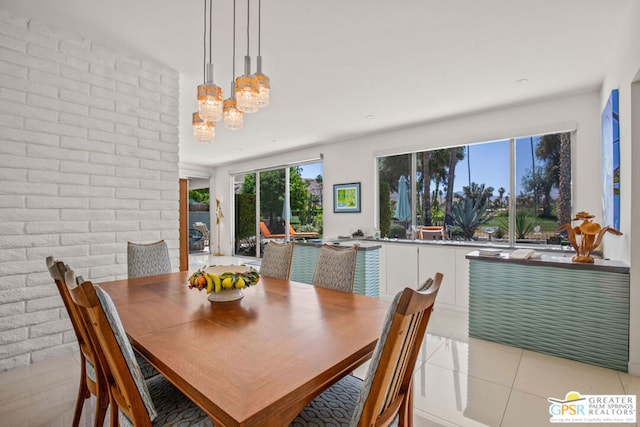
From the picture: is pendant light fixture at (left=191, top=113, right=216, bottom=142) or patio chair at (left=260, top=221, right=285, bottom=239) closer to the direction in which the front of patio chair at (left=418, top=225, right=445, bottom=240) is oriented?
the patio chair

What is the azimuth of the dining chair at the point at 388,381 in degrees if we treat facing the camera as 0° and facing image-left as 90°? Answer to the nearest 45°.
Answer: approximately 135°

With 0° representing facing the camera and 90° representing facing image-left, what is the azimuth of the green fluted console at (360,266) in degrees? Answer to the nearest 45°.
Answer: approximately 45°

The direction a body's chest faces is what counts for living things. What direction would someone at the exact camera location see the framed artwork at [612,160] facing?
facing to the left of the viewer

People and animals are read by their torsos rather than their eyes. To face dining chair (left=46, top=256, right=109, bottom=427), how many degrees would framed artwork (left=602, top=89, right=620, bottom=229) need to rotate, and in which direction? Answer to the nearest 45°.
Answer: approximately 45° to its left

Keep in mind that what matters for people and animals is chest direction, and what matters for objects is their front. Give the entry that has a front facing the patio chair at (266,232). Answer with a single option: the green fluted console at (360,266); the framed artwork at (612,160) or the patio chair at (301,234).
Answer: the framed artwork

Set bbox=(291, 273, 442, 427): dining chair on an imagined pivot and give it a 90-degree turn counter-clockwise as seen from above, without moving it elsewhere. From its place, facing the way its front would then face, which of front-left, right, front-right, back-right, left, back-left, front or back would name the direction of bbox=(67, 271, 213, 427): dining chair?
front-right
